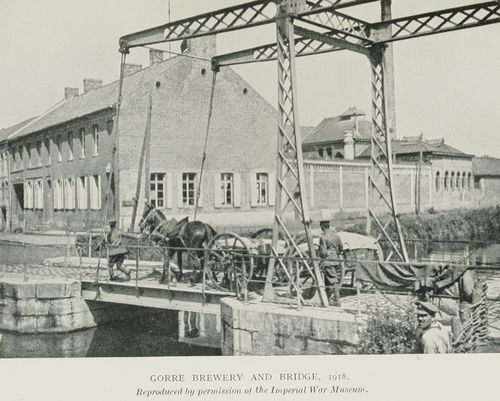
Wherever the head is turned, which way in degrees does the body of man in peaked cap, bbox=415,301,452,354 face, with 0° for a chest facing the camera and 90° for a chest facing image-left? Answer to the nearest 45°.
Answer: approximately 90°

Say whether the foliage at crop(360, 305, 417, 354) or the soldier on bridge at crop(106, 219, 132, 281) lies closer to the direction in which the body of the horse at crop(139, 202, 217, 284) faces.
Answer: the soldier on bridge

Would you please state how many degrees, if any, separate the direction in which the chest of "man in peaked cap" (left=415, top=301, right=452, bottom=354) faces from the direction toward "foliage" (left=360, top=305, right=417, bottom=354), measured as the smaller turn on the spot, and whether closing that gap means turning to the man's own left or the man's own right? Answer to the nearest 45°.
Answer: approximately 45° to the man's own right

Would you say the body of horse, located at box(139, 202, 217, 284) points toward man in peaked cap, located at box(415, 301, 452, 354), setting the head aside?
no

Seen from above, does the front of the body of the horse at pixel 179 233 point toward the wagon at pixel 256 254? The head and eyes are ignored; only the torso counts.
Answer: no

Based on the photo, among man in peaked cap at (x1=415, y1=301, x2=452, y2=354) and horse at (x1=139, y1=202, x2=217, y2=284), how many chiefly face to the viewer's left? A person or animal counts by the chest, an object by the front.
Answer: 2

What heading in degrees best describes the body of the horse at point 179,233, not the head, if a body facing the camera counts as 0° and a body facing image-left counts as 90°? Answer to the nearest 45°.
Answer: approximately 90°

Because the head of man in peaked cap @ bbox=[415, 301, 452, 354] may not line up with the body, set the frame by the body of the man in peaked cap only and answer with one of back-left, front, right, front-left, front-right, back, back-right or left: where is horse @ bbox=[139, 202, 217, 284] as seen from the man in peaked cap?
front-right

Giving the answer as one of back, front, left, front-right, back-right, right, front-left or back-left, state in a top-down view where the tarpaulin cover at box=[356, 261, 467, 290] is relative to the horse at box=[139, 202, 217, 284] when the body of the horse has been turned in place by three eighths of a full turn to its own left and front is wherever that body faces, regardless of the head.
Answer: front

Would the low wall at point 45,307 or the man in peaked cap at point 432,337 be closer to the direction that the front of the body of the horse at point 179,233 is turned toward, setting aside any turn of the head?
the low wall

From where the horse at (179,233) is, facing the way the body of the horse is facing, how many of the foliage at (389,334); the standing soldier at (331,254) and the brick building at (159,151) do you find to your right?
1

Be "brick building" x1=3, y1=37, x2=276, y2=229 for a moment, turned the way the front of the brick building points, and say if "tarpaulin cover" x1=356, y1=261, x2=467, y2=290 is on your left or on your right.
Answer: on your left

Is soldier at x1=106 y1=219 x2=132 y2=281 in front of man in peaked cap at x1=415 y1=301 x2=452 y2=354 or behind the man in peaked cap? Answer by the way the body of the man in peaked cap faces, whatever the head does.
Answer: in front

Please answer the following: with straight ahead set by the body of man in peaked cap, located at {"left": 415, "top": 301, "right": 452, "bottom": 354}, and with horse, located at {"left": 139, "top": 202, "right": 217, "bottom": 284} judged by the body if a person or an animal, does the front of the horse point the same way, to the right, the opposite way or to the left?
the same way

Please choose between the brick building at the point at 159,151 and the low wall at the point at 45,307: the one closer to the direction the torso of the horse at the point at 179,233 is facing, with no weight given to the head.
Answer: the low wall
